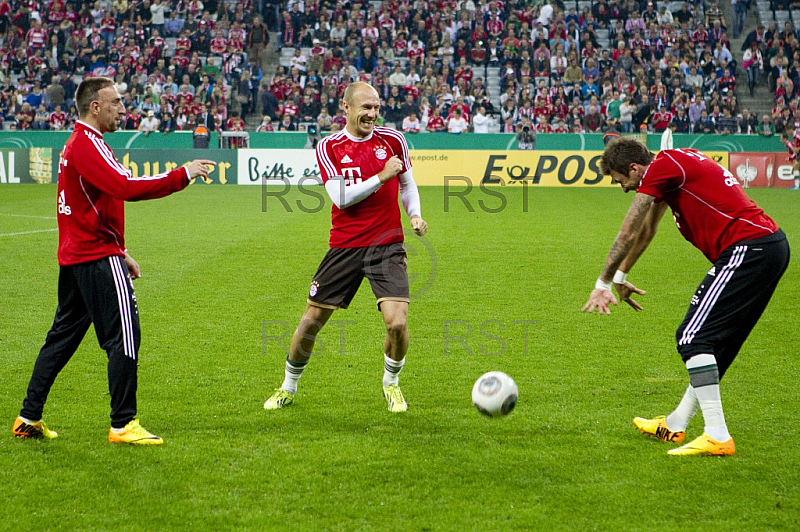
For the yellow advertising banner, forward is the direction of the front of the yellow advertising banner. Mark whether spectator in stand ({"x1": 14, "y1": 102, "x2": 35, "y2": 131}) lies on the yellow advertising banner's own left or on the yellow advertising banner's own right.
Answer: on the yellow advertising banner's own right

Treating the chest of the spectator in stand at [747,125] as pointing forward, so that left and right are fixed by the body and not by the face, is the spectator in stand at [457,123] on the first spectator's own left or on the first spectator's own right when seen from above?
on the first spectator's own right

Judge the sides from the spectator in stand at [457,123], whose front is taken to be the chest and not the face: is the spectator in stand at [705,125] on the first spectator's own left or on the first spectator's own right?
on the first spectator's own left

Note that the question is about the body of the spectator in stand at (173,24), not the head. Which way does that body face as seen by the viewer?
toward the camera

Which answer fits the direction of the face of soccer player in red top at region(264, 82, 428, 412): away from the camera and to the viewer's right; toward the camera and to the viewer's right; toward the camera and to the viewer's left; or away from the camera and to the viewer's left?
toward the camera and to the viewer's right

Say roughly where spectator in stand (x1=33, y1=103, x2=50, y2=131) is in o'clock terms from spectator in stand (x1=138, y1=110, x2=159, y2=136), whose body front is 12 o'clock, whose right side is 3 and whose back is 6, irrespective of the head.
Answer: spectator in stand (x1=33, y1=103, x2=50, y2=131) is roughly at 4 o'clock from spectator in stand (x1=138, y1=110, x2=159, y2=136).

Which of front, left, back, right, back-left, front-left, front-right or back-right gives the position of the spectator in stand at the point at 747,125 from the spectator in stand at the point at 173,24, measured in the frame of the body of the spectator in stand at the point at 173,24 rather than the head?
front-left

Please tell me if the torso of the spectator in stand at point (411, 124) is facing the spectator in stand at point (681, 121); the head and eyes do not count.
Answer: no

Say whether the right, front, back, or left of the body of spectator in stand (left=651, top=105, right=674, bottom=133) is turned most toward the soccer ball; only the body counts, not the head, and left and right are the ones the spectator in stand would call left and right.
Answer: front

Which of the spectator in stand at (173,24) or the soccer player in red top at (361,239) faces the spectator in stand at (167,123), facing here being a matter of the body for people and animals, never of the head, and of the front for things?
the spectator in stand at (173,24)

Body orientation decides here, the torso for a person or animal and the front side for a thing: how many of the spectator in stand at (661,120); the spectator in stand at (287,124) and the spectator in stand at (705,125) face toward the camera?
3

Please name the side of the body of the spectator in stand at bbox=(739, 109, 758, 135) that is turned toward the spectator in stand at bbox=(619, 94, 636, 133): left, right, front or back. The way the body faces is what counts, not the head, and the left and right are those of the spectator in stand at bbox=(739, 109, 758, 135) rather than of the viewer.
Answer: right

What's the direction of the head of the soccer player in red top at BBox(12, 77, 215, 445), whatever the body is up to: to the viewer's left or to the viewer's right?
to the viewer's right

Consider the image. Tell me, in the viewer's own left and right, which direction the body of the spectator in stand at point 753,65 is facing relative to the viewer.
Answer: facing the viewer

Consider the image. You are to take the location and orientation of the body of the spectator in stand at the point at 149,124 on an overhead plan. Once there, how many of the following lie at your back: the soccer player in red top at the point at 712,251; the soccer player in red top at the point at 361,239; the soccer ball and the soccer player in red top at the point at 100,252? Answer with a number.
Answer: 0

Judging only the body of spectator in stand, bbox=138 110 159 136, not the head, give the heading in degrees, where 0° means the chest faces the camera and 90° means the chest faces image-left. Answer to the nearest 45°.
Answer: approximately 0°

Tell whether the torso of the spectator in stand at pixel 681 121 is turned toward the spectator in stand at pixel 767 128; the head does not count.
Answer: no

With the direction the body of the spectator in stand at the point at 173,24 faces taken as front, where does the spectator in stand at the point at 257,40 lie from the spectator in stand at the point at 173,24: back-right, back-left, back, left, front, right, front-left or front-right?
front-left
